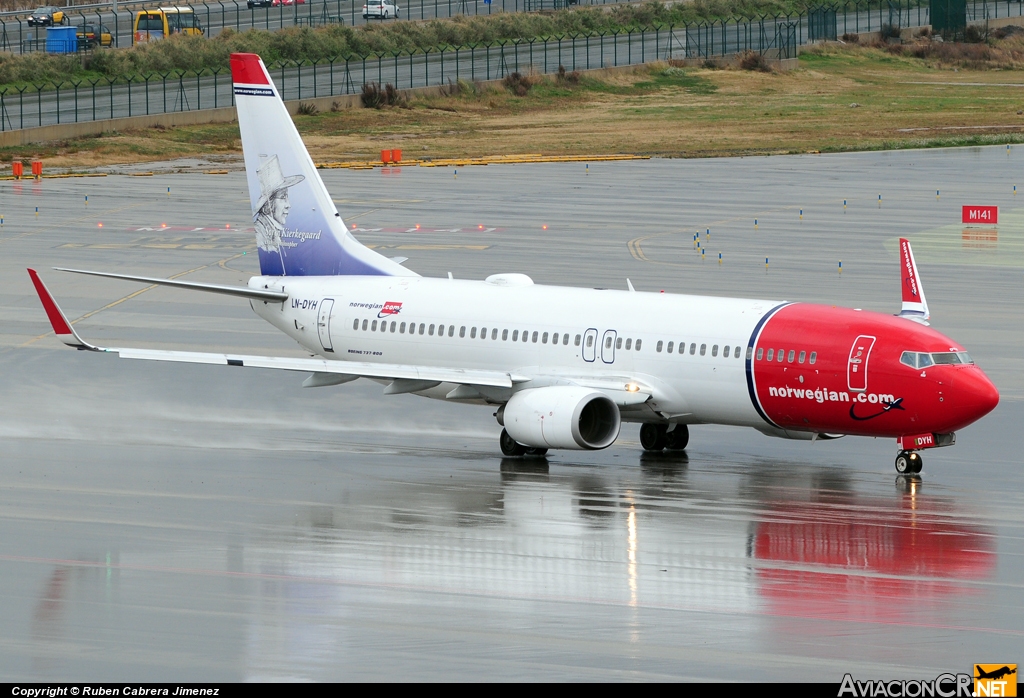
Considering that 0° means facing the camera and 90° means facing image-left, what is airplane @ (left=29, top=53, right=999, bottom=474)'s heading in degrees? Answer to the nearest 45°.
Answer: approximately 315°
